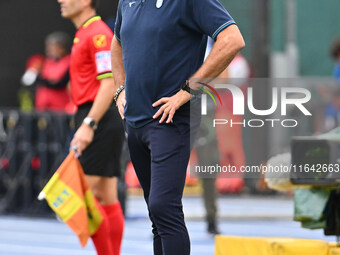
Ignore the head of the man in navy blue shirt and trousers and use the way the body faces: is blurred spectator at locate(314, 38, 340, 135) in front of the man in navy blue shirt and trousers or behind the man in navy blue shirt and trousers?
behind
